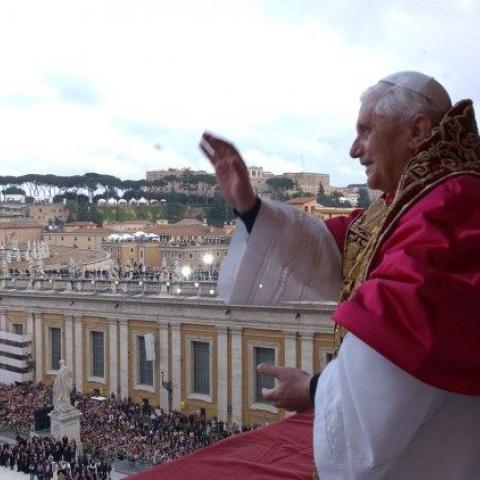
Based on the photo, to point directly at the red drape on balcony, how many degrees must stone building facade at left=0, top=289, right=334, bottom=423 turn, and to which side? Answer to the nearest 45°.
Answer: approximately 45° to its left

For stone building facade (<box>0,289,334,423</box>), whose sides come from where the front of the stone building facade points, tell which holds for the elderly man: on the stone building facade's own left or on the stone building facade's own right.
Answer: on the stone building facade's own left

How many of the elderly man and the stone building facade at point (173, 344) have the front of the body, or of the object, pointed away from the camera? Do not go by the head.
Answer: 0

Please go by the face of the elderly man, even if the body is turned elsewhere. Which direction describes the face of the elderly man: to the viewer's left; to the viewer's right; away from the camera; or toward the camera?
to the viewer's left

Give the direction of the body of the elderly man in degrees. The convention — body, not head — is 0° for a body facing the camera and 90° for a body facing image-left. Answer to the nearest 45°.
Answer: approximately 90°

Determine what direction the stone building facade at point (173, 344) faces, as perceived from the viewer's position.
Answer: facing the viewer and to the left of the viewer

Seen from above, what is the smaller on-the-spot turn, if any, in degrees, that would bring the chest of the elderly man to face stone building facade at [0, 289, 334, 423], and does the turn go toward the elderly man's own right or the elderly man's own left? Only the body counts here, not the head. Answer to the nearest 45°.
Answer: approximately 90° to the elderly man's own right
